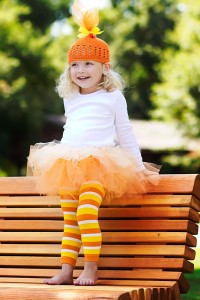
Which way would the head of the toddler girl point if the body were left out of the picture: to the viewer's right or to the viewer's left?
to the viewer's left

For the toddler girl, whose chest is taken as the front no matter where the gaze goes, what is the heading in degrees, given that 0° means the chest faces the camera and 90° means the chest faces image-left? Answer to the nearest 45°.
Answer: approximately 45°

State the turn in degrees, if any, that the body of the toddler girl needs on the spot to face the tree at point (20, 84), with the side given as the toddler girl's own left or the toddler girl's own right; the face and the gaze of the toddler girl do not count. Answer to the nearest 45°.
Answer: approximately 135° to the toddler girl's own right
